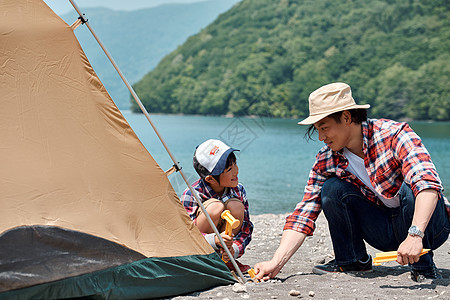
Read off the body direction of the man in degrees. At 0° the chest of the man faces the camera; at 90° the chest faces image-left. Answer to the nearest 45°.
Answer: approximately 45°

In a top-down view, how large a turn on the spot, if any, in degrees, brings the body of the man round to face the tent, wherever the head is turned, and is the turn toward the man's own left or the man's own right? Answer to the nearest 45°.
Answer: approximately 45° to the man's own right

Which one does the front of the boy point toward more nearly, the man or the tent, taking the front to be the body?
the man

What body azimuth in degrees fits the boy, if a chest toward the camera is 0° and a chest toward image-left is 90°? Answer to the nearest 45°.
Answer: approximately 315°

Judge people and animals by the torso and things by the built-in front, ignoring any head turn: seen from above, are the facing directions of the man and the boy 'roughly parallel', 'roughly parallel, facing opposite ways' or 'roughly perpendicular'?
roughly perpendicular

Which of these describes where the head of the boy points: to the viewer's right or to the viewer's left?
to the viewer's right

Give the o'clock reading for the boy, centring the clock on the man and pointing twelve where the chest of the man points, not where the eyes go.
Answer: The boy is roughly at 2 o'clock from the man.

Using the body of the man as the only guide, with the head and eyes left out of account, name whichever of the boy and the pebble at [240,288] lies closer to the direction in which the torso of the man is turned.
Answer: the pebble

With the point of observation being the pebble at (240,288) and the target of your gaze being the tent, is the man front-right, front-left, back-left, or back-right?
back-right
